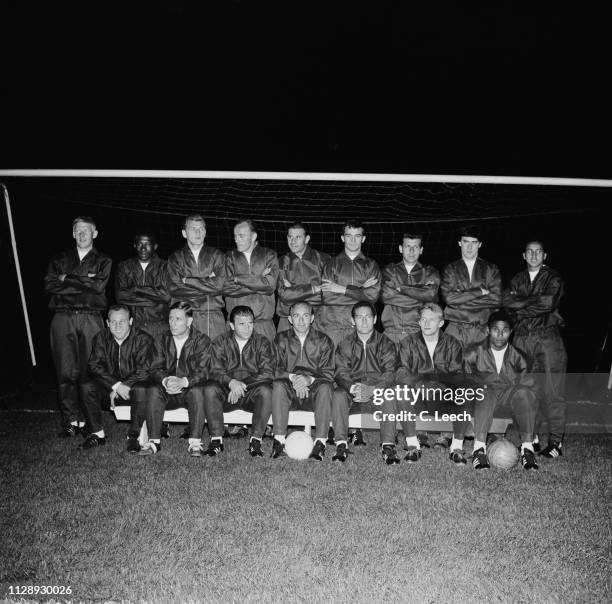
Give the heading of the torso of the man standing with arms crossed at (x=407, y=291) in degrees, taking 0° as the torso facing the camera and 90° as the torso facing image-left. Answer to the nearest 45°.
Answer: approximately 0°

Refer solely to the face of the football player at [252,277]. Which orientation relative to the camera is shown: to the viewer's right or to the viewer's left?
to the viewer's left

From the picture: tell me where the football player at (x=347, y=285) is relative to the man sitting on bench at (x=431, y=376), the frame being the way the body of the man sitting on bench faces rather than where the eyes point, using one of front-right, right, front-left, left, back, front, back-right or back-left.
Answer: back-right

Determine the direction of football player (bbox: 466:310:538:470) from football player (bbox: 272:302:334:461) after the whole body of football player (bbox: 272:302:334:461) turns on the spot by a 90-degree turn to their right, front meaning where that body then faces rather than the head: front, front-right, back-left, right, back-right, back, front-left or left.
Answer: back

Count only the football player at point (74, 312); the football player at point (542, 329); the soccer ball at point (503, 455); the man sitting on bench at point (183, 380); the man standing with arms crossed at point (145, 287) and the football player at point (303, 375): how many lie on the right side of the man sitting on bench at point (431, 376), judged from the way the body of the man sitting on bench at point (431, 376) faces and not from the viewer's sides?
4

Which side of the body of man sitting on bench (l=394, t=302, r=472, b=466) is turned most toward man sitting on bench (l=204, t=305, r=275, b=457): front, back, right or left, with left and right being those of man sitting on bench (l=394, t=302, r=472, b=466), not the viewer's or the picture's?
right

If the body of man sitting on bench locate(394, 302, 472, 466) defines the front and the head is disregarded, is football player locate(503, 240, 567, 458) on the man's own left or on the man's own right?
on the man's own left

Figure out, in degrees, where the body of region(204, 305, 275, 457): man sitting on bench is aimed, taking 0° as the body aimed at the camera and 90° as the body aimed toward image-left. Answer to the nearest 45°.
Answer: approximately 0°

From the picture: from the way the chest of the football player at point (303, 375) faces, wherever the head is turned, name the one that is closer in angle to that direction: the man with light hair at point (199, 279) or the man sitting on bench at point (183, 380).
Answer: the man sitting on bench
